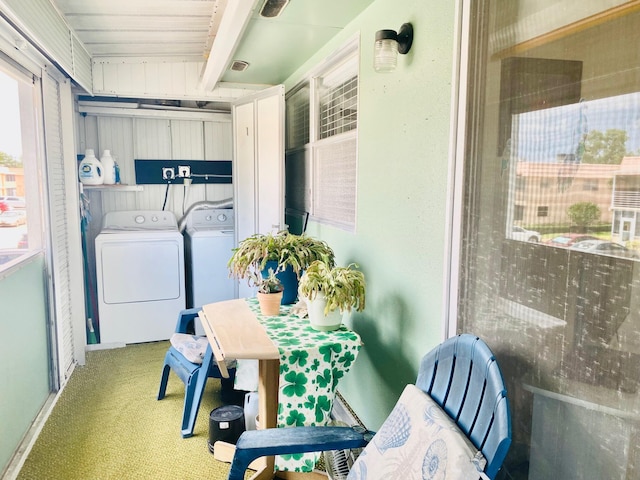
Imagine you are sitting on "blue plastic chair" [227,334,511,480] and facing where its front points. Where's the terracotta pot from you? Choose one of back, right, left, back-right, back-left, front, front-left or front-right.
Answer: right

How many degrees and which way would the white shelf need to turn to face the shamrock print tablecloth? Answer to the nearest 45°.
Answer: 0° — it already faces it

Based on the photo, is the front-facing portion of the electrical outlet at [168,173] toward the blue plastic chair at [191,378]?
yes

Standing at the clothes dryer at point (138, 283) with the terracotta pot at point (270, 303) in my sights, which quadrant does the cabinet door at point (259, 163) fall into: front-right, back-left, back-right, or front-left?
front-left

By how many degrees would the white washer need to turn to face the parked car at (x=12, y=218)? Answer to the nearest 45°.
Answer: approximately 135° to its right

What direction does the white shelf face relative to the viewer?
toward the camera

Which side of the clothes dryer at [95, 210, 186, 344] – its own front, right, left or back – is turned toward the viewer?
front

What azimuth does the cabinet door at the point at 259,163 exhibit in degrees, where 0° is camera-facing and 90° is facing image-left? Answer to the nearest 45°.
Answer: approximately 45°

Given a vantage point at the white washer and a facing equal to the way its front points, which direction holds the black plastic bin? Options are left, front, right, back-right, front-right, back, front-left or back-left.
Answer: front

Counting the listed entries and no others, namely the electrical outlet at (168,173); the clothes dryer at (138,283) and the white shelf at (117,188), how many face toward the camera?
3

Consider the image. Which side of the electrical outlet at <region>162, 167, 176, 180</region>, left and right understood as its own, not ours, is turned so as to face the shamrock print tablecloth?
front

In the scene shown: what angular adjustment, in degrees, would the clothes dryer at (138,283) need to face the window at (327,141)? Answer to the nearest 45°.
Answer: approximately 45° to its left
